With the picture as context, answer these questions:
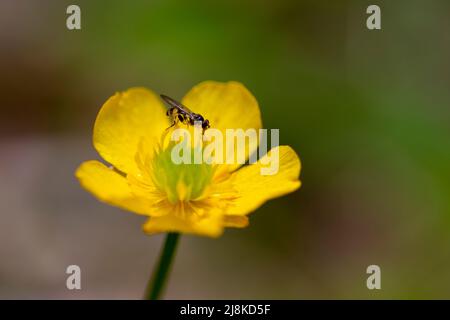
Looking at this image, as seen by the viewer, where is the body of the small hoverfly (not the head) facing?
to the viewer's right

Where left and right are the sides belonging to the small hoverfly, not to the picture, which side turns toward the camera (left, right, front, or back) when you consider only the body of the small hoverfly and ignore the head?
right
